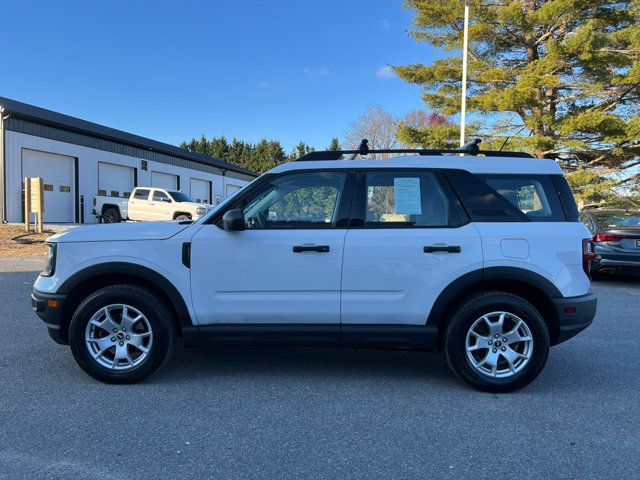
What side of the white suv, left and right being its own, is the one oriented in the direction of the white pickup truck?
right

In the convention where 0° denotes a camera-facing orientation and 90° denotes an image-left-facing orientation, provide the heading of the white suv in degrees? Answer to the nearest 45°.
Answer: approximately 90°

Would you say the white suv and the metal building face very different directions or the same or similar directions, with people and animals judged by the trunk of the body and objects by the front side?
very different directions

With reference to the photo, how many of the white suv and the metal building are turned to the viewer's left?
1

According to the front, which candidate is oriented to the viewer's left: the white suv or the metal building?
the white suv

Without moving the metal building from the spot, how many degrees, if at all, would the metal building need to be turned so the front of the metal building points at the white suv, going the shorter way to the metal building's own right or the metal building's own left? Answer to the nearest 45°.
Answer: approximately 45° to the metal building's own right

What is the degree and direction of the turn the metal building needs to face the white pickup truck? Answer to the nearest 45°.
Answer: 0° — it already faces it

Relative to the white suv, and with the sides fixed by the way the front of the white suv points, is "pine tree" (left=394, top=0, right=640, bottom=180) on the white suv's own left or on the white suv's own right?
on the white suv's own right

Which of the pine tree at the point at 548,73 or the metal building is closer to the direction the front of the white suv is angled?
the metal building

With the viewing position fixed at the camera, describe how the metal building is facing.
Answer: facing the viewer and to the right of the viewer

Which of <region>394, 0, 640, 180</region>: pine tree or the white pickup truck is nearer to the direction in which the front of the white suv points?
the white pickup truck
